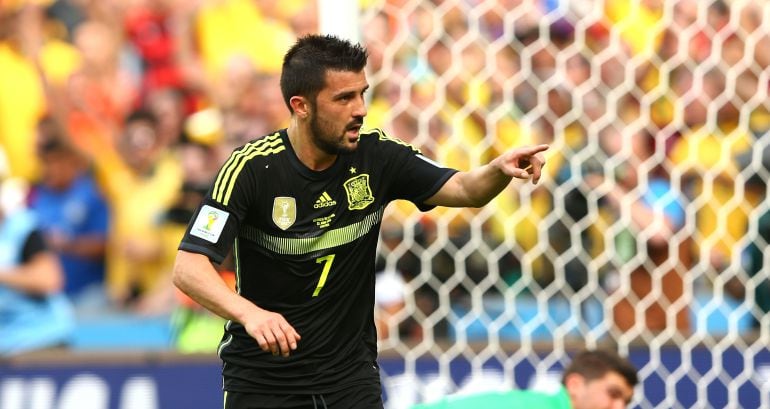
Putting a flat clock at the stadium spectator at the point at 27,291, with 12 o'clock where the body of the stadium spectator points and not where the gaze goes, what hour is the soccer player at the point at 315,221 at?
The soccer player is roughly at 10 o'clock from the stadium spectator.

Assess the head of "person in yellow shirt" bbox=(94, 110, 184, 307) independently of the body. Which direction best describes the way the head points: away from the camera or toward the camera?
toward the camera

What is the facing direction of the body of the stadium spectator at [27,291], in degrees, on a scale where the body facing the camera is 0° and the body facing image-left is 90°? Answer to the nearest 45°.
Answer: approximately 45°

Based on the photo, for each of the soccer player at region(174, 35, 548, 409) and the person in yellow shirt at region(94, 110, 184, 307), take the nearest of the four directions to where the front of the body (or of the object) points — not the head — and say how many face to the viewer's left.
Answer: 0

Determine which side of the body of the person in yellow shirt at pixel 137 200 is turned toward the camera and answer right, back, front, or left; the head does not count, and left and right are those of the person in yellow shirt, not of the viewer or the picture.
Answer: front

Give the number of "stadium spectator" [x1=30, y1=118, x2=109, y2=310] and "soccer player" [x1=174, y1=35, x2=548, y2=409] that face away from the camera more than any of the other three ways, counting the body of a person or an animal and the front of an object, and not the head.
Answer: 0

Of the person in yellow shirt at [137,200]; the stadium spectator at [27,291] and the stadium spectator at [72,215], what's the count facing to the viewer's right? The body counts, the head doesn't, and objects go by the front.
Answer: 0

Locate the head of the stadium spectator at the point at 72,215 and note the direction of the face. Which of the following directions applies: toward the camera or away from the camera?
toward the camera

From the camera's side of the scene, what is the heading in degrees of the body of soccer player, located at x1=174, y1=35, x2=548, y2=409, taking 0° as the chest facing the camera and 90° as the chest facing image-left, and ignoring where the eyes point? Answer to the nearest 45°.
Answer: approximately 315°

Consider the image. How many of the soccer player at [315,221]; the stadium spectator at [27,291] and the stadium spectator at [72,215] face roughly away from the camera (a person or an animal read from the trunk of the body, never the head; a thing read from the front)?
0

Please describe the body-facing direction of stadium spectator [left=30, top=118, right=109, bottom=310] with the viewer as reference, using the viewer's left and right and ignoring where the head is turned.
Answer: facing the viewer and to the left of the viewer

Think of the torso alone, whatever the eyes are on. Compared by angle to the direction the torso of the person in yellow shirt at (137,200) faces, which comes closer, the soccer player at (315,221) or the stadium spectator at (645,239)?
the soccer player
